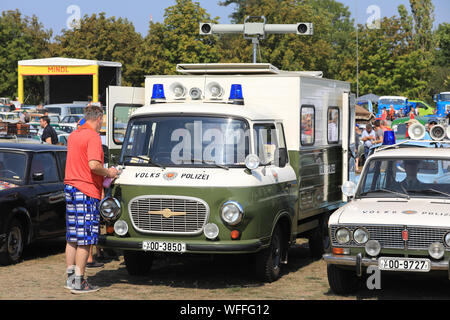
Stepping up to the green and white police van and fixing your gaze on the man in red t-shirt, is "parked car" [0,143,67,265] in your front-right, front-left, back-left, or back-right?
front-right

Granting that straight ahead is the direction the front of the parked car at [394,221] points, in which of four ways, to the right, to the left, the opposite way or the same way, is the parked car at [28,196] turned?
the same way

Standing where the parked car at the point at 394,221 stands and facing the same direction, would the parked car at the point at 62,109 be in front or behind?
behind

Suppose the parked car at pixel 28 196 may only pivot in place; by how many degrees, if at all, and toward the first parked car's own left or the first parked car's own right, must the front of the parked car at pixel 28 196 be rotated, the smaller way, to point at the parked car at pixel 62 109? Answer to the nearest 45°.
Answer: approximately 135° to the first parked car's own right

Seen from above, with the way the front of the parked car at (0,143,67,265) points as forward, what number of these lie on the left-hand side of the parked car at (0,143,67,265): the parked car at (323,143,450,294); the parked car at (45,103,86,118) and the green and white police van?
2

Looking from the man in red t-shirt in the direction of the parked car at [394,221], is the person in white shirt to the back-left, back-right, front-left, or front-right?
front-left

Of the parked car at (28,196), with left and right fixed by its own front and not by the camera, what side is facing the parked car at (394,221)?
left

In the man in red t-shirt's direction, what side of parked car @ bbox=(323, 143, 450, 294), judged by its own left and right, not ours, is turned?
right

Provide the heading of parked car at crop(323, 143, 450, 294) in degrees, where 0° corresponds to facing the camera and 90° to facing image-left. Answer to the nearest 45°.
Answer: approximately 0°

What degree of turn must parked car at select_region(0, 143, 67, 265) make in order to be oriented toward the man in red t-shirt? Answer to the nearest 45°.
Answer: approximately 45° to its left

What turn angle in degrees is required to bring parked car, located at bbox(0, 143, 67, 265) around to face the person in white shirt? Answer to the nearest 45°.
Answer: approximately 180°

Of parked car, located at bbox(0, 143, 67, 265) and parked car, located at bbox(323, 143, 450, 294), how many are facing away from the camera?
0

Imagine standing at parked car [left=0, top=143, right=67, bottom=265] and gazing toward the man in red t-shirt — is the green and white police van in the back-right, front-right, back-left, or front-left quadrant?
front-left

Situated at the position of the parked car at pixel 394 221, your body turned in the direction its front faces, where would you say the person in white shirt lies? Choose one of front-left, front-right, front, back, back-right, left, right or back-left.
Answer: back

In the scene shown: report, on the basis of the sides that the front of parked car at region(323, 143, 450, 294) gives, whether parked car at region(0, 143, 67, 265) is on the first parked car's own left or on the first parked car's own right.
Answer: on the first parked car's own right
